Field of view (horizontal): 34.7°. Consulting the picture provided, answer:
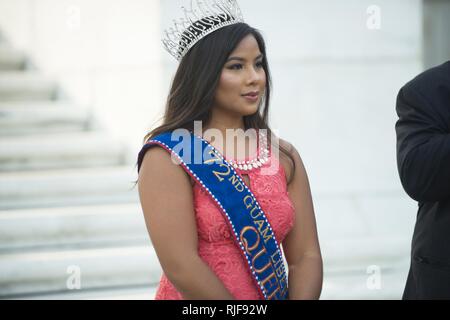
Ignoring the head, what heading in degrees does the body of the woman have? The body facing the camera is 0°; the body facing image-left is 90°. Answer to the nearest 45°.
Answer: approximately 315°

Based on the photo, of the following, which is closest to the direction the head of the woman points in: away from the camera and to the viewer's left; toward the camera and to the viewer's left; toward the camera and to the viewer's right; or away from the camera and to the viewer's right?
toward the camera and to the viewer's right
